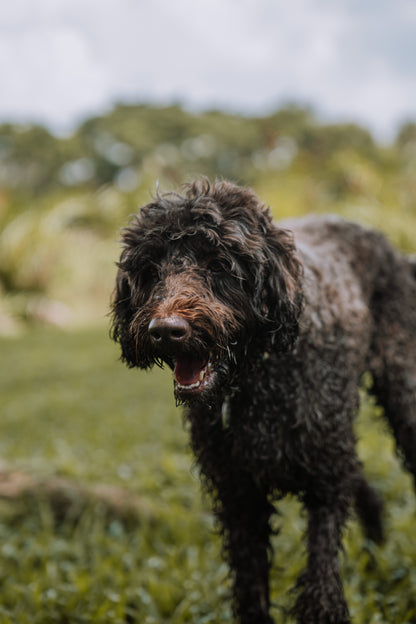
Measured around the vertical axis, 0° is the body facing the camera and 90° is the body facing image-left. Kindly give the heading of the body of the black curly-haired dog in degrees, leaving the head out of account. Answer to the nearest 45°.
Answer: approximately 45°
